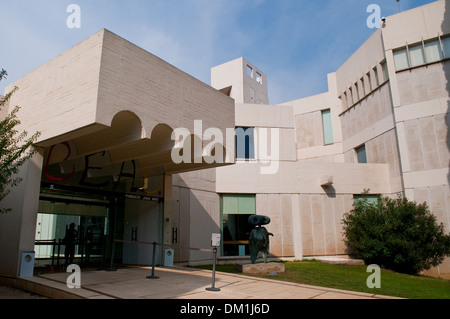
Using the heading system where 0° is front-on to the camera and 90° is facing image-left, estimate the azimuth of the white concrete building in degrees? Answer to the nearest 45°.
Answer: approximately 315°

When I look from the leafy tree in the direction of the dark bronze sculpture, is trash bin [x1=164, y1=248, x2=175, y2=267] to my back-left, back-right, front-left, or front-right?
front-left
